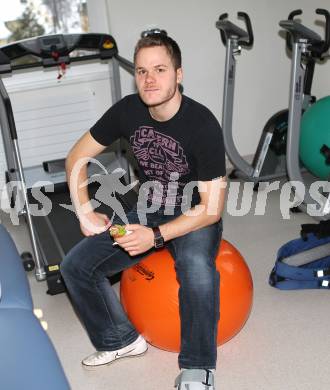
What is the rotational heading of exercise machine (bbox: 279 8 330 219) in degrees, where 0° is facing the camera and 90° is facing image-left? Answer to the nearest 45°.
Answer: approximately 45°

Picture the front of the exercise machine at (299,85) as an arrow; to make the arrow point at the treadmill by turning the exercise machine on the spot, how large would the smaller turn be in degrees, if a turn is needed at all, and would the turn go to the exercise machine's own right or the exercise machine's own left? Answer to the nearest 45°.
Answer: approximately 45° to the exercise machine's own right

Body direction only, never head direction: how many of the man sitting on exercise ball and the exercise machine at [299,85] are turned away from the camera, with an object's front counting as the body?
0

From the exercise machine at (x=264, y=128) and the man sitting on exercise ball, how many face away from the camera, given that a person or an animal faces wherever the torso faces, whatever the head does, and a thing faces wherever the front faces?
0

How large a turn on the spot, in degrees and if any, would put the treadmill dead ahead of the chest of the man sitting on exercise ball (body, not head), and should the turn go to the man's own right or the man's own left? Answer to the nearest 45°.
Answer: approximately 90° to the man's own right

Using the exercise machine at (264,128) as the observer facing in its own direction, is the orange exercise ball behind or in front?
in front
